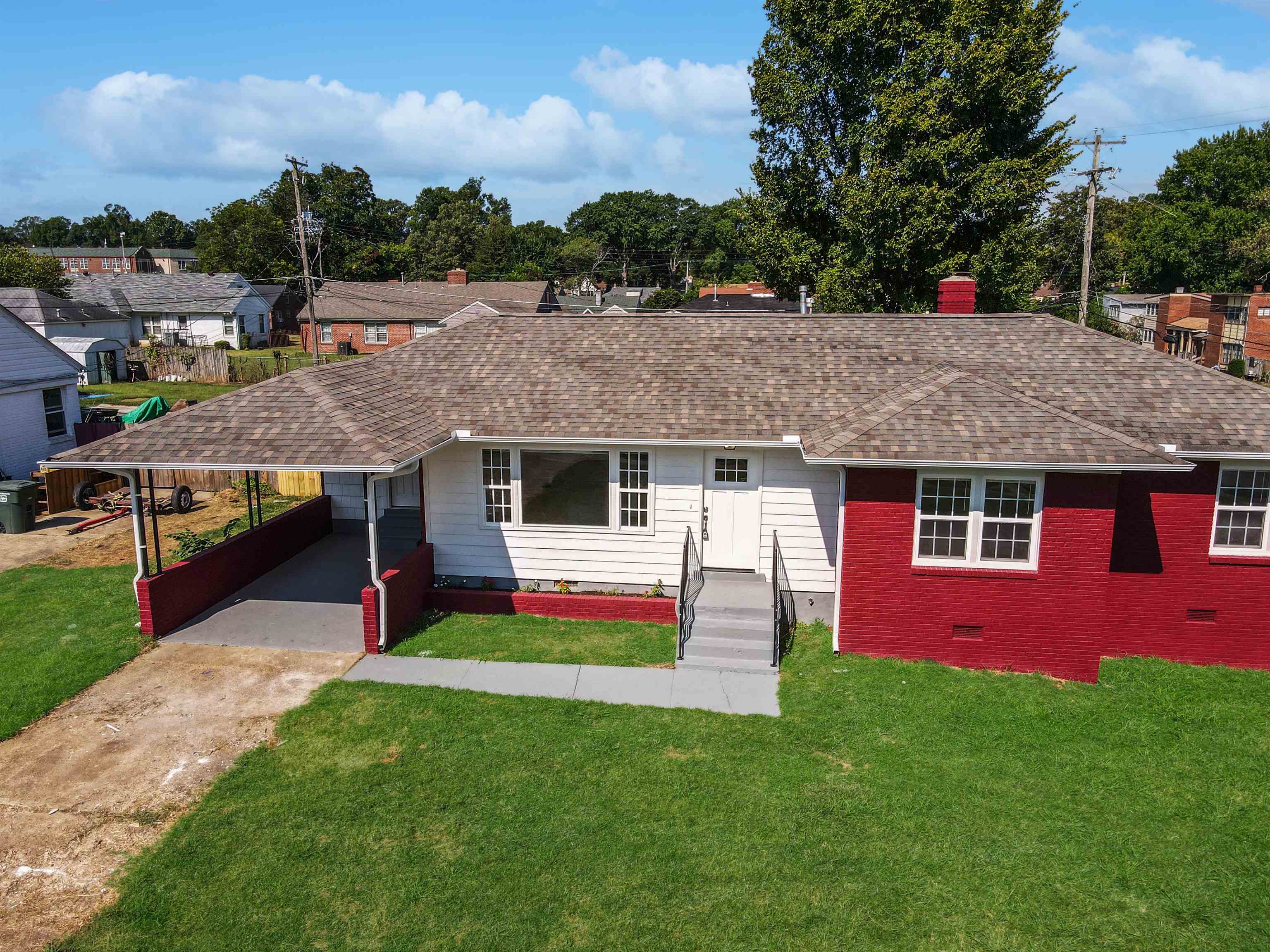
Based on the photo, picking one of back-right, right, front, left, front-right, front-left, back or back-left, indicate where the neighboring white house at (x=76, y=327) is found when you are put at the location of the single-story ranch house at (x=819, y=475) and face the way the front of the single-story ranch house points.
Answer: back-right

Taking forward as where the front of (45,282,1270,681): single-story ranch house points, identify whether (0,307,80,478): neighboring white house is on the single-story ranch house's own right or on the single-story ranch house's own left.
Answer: on the single-story ranch house's own right

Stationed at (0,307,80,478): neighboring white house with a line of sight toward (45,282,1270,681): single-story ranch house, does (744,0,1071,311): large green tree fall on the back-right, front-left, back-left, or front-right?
front-left

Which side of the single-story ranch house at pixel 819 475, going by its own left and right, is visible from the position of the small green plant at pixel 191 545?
right

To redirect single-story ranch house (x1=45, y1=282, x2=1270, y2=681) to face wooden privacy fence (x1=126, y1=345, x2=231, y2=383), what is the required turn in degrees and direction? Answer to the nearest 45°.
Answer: approximately 135° to its right

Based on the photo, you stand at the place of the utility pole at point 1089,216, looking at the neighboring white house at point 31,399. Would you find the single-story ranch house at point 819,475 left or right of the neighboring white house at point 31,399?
left

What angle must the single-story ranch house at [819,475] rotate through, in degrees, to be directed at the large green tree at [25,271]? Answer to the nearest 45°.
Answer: approximately 135° to its right

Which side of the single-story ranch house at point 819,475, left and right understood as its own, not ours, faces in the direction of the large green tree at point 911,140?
back

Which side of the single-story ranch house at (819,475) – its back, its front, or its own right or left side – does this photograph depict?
front

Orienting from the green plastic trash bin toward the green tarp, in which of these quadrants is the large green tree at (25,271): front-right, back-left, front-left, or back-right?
front-left

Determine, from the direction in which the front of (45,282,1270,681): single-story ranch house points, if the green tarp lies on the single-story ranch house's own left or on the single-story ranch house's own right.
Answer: on the single-story ranch house's own right
